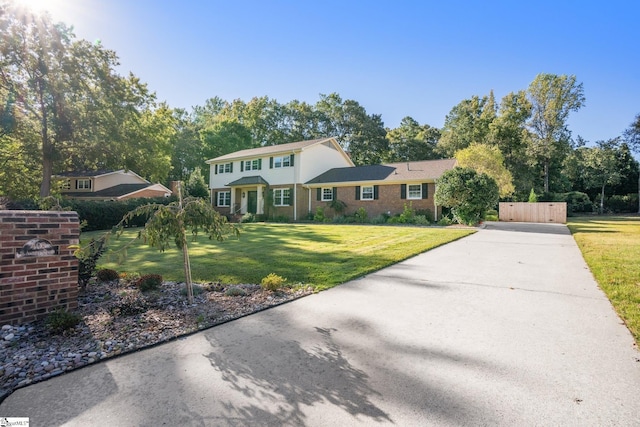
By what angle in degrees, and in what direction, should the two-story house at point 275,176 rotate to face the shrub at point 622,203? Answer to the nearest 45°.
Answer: approximately 135° to its left

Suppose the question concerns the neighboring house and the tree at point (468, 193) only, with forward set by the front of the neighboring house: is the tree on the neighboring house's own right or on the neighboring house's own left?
on the neighboring house's own left

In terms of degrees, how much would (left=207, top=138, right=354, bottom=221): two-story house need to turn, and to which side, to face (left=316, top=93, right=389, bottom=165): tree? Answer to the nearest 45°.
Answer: approximately 180°

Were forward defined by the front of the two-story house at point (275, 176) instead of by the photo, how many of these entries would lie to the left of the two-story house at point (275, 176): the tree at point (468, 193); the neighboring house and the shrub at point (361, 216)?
2

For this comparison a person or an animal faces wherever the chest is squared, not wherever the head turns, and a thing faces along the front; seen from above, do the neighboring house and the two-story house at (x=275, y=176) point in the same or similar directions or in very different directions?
same or similar directions

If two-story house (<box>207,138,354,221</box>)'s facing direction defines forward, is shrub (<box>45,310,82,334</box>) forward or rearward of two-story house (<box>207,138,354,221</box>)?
forward

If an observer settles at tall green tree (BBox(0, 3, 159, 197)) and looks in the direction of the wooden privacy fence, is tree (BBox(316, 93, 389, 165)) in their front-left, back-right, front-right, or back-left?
front-left

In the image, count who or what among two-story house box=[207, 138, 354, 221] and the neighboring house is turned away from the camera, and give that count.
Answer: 0

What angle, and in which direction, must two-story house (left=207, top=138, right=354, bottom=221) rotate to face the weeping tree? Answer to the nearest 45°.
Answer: approximately 45° to its left

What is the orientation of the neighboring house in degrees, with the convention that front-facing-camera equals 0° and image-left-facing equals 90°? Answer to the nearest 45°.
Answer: approximately 45°

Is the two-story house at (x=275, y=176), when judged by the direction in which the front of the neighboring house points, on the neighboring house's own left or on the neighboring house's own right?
on the neighboring house's own left

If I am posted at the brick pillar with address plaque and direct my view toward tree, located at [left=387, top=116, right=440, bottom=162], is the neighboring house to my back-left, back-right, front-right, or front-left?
front-left

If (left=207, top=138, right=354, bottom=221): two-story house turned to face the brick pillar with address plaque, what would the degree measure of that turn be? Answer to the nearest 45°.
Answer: approximately 45° to its left

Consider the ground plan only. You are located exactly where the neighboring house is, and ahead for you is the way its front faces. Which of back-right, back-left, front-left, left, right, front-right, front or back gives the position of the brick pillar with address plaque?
front-left
